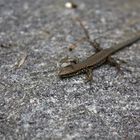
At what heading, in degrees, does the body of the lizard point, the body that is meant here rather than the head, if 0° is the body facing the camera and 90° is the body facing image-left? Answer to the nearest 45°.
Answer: approximately 45°
